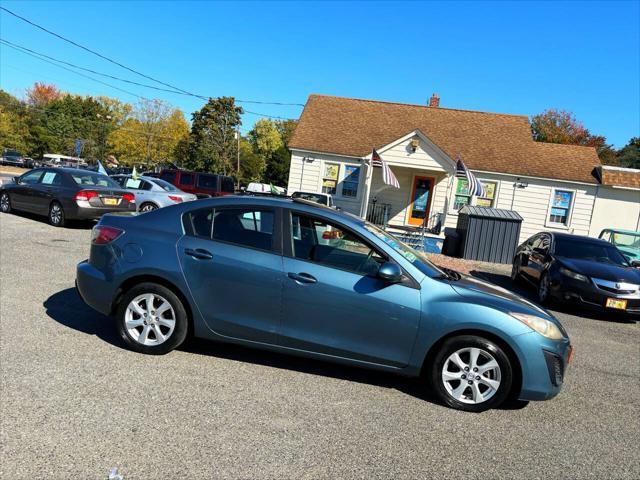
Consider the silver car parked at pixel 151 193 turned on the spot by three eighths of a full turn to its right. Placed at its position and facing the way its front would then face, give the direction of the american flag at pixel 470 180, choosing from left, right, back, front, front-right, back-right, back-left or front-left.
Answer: front

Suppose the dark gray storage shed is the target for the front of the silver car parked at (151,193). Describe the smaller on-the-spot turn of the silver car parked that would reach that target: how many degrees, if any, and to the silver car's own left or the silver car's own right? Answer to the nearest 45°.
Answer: approximately 135° to the silver car's own right

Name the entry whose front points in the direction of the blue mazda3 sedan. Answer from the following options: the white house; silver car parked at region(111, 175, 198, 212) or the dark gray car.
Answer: the white house

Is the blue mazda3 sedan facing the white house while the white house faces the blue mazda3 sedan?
no

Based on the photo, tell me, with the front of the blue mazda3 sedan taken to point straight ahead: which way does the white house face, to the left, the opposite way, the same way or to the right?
to the right

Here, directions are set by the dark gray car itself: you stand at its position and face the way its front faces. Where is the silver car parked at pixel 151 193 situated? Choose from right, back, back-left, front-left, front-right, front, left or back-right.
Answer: right

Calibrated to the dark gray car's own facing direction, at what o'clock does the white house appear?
The white house is roughly at 4 o'clock from the dark gray car.

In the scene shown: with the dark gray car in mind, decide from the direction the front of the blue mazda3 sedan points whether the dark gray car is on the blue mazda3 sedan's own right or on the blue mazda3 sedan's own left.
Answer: on the blue mazda3 sedan's own left

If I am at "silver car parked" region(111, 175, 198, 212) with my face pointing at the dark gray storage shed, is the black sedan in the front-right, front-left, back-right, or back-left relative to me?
front-right

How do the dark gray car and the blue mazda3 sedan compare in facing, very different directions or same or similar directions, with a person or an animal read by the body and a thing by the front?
very different directions

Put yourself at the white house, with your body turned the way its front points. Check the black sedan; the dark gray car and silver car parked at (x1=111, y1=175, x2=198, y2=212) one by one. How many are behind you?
0

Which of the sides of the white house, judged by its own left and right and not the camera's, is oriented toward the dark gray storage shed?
front

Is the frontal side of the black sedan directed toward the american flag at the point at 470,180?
no

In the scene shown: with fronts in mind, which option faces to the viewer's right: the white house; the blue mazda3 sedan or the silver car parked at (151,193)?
the blue mazda3 sedan

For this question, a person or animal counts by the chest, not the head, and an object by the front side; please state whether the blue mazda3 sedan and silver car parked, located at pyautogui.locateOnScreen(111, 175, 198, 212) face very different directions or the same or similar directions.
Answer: very different directions

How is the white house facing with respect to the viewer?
toward the camera

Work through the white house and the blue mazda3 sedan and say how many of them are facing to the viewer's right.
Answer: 1

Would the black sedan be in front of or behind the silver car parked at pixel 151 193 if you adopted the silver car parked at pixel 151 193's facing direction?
behind

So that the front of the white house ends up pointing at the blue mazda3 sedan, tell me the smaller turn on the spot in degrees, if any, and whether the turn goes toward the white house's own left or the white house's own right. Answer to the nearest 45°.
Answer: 0° — it already faces it

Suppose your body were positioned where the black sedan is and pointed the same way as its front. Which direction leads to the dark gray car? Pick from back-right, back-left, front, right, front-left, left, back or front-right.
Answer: back-right

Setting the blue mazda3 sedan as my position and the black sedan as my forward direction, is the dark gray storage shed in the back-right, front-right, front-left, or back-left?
front-left

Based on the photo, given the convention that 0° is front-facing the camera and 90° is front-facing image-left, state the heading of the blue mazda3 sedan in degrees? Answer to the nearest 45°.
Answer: approximately 270°
